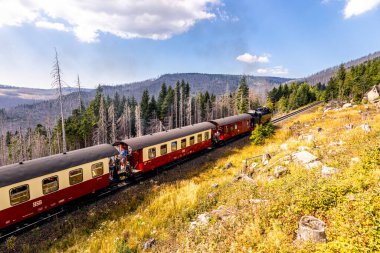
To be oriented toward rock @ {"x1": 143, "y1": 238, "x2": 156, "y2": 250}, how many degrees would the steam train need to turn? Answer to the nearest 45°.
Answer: approximately 90° to its right

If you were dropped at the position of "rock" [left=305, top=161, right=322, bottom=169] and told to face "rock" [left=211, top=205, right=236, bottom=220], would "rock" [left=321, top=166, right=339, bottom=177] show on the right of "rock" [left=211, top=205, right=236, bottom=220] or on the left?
left

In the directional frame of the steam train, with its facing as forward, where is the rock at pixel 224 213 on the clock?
The rock is roughly at 3 o'clock from the steam train.

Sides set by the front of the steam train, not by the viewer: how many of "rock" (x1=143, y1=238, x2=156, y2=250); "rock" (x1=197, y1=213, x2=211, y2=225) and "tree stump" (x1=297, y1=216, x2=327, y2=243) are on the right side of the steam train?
3

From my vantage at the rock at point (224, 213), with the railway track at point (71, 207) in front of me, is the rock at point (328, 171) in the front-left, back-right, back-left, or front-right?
back-right

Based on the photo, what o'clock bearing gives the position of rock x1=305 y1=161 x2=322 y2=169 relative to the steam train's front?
The rock is roughly at 2 o'clock from the steam train.

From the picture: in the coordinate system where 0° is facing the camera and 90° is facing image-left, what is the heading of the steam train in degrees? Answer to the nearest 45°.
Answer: approximately 225°

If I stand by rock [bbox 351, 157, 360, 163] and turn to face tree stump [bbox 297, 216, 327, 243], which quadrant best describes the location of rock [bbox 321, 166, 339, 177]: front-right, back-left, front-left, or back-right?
front-right

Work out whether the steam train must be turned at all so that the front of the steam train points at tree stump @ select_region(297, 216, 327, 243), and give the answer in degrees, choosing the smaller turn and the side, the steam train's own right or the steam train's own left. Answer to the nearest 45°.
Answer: approximately 90° to the steam train's own right

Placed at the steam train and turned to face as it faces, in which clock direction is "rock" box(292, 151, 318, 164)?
The rock is roughly at 2 o'clock from the steam train.

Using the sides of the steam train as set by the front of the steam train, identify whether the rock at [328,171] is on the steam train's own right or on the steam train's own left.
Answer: on the steam train's own right

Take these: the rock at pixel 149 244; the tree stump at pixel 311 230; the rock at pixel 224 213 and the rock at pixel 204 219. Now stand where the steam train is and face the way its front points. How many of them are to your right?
4

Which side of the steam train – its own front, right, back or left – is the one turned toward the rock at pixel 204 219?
right
